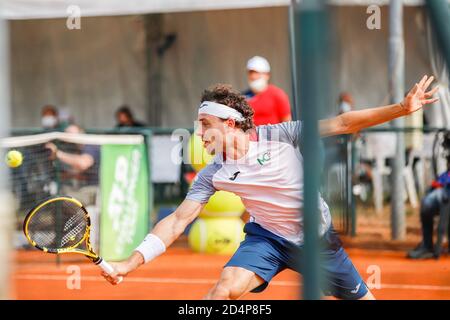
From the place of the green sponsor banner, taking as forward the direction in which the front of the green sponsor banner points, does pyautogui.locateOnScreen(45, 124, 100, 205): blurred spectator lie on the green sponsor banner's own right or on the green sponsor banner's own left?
on the green sponsor banner's own right

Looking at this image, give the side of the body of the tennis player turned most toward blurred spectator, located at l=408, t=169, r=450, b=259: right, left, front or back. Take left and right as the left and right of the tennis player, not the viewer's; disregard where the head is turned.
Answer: back

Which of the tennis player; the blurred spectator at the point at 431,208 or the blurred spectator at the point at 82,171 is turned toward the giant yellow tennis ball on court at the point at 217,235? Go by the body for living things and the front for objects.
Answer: the blurred spectator at the point at 431,208

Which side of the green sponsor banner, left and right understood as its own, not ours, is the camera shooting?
front

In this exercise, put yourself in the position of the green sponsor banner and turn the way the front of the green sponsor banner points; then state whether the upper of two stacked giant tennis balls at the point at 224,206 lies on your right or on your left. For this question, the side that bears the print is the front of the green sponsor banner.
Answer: on your left

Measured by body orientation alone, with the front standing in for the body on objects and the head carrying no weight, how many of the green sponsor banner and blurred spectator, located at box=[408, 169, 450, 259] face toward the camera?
1

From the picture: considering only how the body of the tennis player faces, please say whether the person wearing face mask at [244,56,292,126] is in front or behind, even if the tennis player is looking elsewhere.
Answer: behind

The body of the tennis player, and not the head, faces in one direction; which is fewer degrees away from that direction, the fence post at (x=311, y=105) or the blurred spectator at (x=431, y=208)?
the fence post

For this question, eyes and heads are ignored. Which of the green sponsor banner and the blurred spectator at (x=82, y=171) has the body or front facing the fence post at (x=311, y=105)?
the green sponsor banner

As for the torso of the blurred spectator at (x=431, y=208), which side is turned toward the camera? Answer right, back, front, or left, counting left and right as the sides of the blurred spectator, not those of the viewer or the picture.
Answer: left

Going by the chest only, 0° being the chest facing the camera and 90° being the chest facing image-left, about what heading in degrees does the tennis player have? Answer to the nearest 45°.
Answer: approximately 45°

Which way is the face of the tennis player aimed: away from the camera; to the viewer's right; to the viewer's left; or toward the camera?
to the viewer's left

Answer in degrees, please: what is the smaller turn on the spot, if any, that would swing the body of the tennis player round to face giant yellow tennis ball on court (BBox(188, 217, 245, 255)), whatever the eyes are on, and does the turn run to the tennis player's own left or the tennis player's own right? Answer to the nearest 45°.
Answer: approximately 135° to the tennis player's own right
